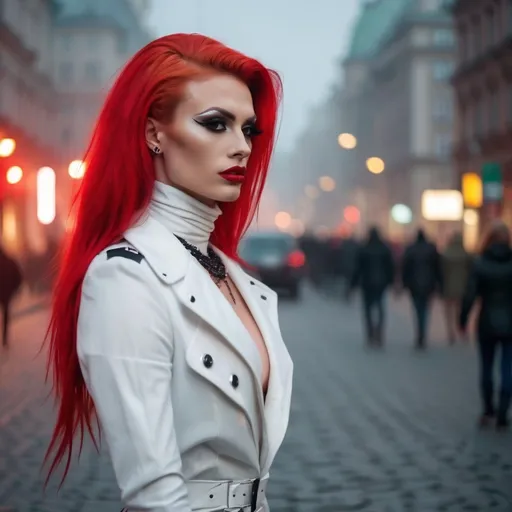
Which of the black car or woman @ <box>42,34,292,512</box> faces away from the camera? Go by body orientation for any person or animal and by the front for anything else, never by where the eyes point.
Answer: the black car

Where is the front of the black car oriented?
away from the camera
